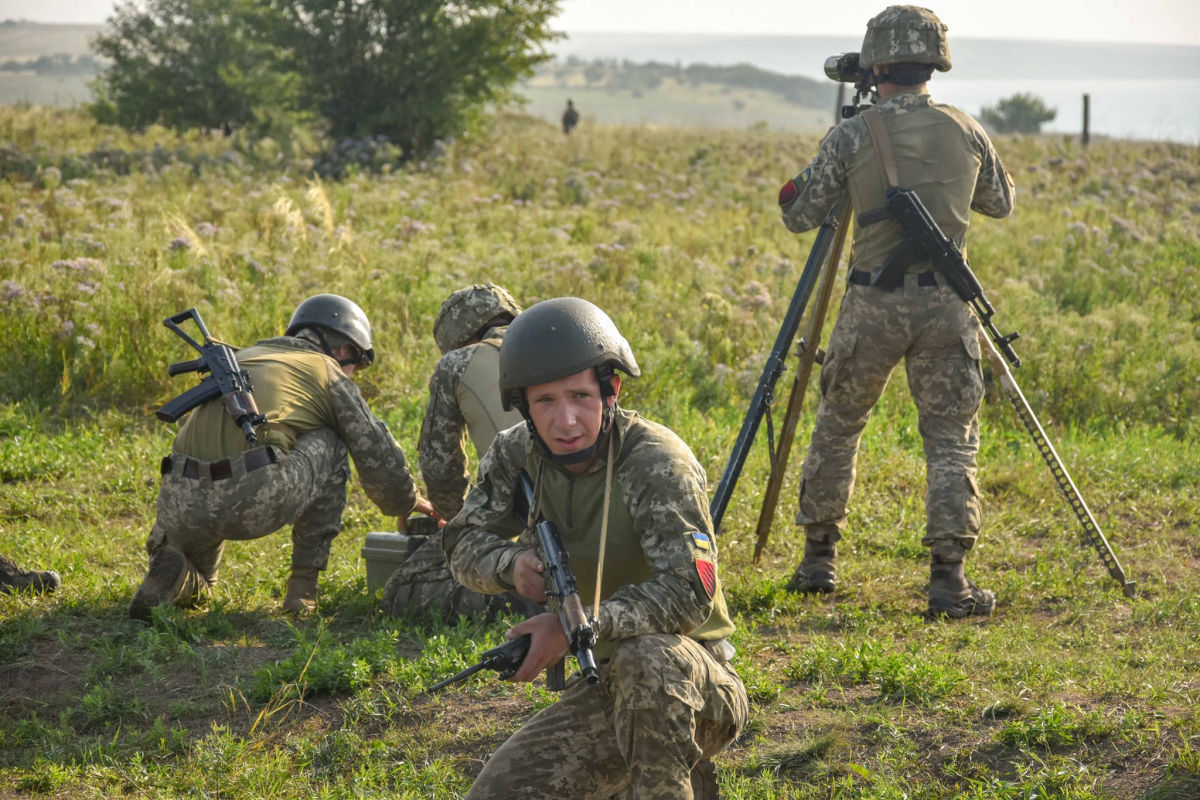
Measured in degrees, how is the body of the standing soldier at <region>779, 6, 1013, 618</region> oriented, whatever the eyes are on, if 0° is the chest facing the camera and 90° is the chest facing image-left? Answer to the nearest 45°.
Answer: approximately 180°

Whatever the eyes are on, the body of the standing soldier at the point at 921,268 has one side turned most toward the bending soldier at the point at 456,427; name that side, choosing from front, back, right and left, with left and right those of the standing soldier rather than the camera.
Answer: left

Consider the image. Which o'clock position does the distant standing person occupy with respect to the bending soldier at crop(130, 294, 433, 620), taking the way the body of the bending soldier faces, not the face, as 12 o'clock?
The distant standing person is roughly at 11 o'clock from the bending soldier.

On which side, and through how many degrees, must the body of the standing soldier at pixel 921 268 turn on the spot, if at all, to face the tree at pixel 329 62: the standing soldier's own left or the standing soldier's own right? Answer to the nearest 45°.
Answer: approximately 45° to the standing soldier's own left

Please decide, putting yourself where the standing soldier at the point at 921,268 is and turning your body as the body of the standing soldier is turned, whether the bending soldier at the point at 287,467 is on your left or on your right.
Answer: on your left

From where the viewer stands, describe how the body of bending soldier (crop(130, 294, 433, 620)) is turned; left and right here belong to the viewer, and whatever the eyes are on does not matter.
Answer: facing away from the viewer and to the right of the viewer
